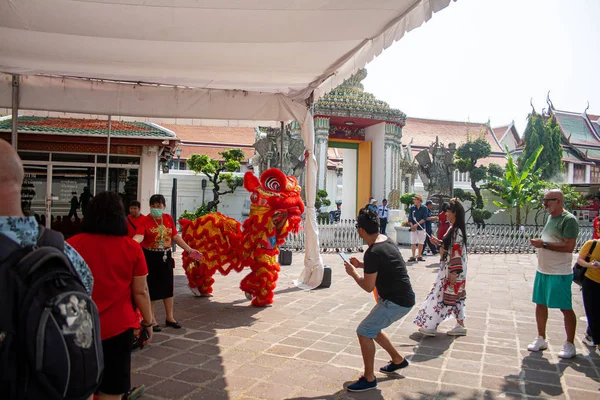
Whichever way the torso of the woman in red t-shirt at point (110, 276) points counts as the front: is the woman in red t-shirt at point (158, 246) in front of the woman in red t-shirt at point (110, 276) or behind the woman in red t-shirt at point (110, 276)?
in front

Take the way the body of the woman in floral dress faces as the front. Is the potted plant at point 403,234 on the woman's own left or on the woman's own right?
on the woman's own right

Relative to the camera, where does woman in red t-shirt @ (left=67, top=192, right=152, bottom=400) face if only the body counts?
away from the camera

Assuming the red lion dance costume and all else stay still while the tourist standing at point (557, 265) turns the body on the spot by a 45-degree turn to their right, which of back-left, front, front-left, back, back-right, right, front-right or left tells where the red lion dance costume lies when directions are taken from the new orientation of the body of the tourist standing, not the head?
front

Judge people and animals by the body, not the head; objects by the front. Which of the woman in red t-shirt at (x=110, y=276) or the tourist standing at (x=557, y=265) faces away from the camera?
the woman in red t-shirt

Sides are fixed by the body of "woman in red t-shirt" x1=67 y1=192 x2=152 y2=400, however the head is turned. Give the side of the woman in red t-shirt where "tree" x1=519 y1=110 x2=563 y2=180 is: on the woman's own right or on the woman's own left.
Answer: on the woman's own right

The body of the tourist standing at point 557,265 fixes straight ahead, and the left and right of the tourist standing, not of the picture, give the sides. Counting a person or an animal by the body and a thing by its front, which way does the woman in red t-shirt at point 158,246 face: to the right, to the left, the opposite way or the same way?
to the left

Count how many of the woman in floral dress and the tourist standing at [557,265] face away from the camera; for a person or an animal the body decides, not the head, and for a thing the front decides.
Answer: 0

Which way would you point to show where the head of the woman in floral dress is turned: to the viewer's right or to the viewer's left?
to the viewer's left

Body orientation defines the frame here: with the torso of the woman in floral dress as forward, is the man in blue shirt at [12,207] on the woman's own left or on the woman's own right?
on the woman's own left

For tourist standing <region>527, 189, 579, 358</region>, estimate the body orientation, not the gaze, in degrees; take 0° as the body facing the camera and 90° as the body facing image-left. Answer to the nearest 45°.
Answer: approximately 45°

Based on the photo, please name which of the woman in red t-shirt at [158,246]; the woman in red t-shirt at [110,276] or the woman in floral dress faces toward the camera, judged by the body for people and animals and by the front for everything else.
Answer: the woman in red t-shirt at [158,246]

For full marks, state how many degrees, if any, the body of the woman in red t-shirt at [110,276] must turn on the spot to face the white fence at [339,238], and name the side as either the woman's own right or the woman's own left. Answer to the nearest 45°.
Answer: approximately 45° to the woman's own right
